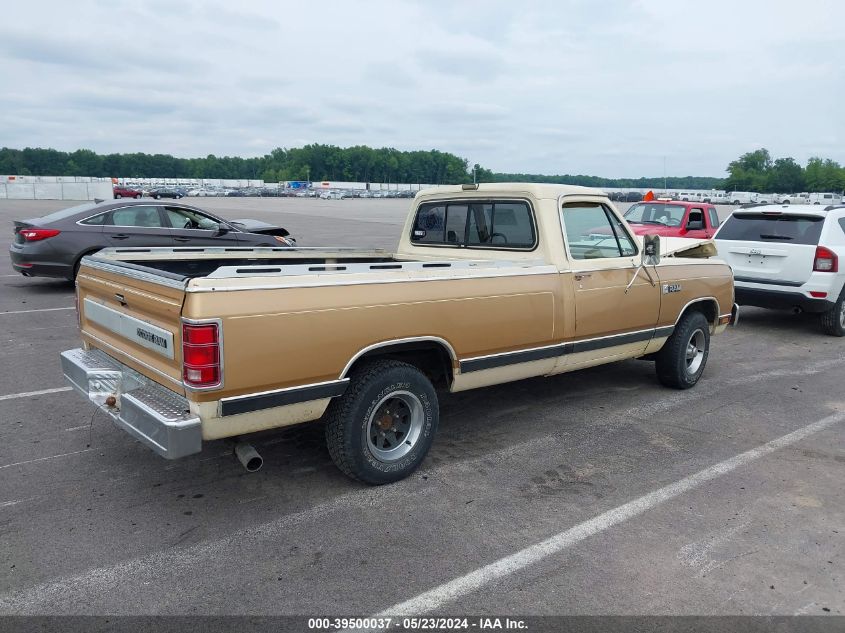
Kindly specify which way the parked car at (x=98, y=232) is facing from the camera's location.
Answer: facing to the right of the viewer

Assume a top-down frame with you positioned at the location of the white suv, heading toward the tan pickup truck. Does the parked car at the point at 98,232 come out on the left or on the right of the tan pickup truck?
right

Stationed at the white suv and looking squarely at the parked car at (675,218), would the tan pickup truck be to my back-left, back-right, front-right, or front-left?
back-left

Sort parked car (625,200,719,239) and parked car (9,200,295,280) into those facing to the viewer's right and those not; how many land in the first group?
1

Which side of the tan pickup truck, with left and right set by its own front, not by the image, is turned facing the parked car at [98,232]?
left

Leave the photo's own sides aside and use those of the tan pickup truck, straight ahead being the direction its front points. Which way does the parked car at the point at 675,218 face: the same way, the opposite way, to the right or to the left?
the opposite way

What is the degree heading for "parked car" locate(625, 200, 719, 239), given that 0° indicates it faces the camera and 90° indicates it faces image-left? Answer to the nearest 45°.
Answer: approximately 45°

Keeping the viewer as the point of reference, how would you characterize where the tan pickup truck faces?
facing away from the viewer and to the right of the viewer
